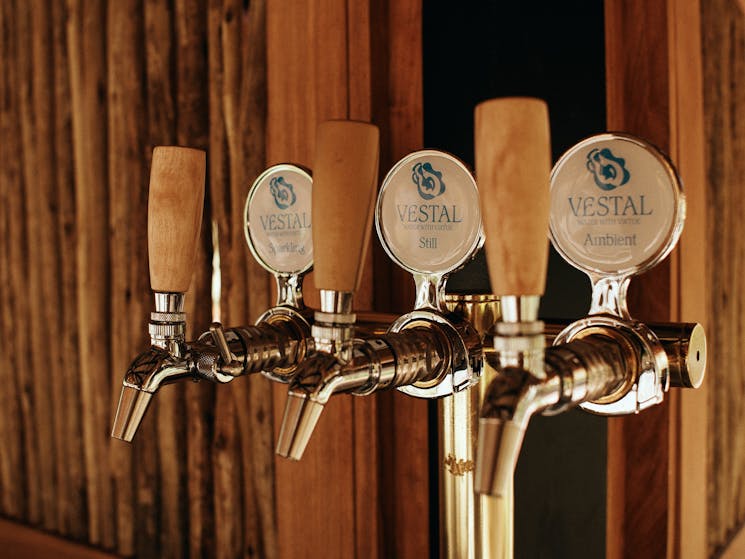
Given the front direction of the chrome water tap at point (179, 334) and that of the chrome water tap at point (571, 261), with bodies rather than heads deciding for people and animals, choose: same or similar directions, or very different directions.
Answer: same or similar directions

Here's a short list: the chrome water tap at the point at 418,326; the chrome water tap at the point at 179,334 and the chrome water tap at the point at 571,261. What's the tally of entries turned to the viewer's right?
0

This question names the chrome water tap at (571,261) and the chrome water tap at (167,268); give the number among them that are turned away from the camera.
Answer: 0

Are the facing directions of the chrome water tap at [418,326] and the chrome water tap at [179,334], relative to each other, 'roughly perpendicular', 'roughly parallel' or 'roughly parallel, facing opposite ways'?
roughly parallel

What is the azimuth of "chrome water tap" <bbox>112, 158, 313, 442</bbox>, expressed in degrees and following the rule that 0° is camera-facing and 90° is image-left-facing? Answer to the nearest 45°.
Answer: approximately 45°

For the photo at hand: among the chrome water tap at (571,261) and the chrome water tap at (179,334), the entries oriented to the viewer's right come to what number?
0

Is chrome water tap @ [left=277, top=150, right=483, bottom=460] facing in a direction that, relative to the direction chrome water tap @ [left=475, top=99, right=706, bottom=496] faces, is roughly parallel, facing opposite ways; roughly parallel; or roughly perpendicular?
roughly parallel
